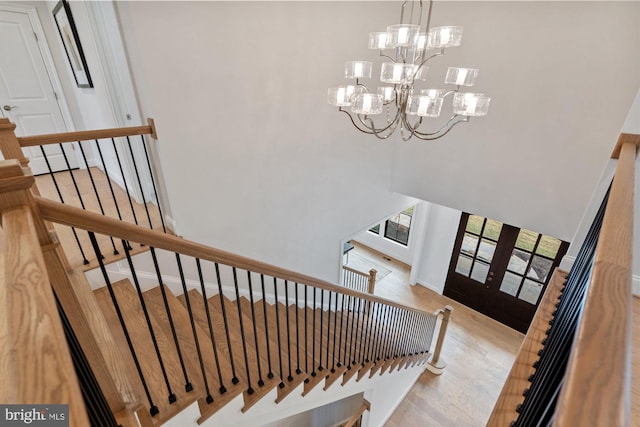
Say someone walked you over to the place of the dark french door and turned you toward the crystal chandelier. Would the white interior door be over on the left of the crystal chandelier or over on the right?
right

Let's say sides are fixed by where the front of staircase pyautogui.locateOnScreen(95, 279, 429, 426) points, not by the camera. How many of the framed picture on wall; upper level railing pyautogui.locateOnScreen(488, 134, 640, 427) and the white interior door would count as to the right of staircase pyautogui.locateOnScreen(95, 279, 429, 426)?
1

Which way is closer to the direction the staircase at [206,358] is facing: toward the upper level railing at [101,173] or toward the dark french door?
the dark french door

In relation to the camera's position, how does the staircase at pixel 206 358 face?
facing away from the viewer and to the right of the viewer

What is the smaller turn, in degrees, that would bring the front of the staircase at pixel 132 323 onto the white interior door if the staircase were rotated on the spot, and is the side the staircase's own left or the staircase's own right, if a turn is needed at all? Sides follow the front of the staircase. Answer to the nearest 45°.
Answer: approximately 90° to the staircase's own left

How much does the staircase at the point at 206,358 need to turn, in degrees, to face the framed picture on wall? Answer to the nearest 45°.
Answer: approximately 90° to its left

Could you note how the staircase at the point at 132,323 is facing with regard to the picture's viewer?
facing away from the viewer and to the right of the viewer

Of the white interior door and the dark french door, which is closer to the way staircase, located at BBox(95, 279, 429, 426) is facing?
the dark french door

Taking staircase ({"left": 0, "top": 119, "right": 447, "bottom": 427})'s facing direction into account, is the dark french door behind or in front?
in front
